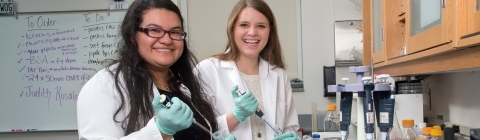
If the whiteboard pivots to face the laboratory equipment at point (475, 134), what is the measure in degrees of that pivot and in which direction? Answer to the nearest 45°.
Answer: approximately 45° to its left

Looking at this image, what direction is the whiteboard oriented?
toward the camera

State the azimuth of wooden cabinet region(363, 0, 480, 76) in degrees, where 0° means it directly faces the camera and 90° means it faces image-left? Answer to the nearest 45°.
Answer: approximately 45°

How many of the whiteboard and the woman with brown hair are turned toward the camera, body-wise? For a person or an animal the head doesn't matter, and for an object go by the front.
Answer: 2

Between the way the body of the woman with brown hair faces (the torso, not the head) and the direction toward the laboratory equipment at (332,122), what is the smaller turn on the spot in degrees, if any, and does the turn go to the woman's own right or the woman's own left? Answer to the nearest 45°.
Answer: approximately 135° to the woman's own left

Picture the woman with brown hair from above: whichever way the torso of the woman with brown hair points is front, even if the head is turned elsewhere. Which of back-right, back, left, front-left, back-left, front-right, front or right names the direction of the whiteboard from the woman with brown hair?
back-right

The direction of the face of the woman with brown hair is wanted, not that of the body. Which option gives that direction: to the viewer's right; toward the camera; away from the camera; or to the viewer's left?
toward the camera

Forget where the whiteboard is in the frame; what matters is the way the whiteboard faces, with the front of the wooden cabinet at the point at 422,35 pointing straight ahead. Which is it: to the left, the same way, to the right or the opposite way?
to the left

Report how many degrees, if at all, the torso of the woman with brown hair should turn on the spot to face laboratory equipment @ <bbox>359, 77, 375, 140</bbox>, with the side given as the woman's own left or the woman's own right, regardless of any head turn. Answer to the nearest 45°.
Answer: approximately 45° to the woman's own left

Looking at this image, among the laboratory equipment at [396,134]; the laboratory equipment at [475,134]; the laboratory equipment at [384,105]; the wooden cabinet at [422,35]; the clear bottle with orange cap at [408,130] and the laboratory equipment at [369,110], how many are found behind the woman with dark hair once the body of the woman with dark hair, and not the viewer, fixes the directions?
0

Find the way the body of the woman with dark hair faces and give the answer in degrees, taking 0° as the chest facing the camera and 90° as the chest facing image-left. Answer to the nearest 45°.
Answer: approximately 315°

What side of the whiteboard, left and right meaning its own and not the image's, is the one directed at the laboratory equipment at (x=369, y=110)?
front

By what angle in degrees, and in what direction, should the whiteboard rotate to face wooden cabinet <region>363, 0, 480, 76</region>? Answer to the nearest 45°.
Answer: approximately 45° to its left

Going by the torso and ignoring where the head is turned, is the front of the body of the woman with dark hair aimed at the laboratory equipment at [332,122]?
no

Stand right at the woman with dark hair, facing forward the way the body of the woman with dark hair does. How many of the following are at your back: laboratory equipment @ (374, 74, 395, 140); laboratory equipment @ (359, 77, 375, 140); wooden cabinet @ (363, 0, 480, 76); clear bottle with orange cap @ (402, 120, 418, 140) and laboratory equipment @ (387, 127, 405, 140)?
0

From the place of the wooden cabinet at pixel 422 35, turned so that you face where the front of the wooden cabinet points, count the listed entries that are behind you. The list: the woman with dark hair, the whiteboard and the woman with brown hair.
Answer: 0
